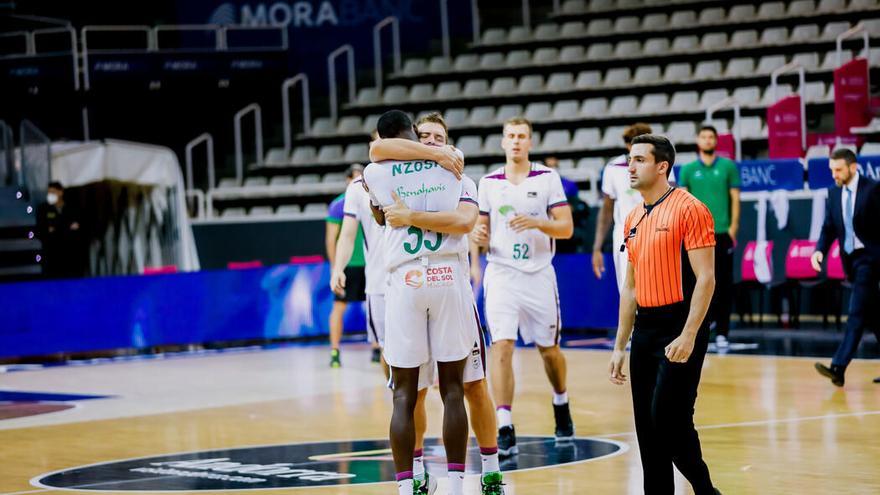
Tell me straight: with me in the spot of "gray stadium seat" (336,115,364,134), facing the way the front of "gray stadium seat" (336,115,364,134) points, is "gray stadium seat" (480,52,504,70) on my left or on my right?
on my left

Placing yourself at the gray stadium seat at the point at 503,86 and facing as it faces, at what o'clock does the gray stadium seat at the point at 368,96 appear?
the gray stadium seat at the point at 368,96 is roughly at 2 o'clock from the gray stadium seat at the point at 503,86.

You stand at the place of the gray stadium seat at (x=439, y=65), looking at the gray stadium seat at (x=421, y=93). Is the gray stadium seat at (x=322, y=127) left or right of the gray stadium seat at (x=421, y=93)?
right

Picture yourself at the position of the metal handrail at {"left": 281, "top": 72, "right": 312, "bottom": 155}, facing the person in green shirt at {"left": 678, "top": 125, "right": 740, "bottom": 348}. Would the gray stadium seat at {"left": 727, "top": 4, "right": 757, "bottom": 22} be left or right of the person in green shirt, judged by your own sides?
left

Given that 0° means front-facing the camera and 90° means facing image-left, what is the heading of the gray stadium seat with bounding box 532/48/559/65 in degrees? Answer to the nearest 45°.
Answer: approximately 45°

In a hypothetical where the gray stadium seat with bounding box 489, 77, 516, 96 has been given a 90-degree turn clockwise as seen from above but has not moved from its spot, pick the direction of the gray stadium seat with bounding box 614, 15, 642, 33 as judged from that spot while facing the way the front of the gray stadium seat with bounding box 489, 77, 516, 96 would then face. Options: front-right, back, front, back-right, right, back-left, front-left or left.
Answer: back-right

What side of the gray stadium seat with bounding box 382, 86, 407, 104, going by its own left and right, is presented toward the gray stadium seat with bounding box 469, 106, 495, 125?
left

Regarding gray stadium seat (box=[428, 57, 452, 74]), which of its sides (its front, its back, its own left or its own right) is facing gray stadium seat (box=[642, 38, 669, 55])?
left

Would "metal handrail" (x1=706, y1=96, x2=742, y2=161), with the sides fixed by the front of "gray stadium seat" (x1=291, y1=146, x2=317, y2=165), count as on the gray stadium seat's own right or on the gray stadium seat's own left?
on the gray stadium seat's own left
